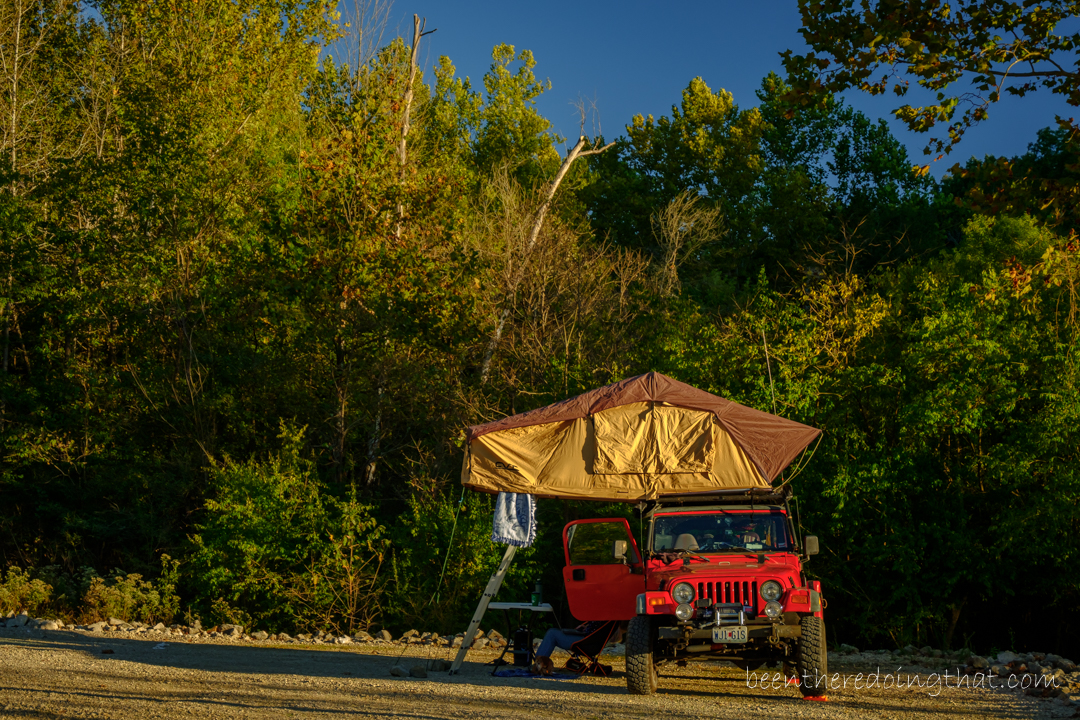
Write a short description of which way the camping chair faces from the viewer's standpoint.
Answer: facing to the left of the viewer

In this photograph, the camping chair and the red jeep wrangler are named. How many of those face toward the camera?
1

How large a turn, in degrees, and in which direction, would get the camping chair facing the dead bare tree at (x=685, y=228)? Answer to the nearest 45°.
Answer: approximately 90° to its right

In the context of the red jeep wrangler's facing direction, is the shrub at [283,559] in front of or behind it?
behind

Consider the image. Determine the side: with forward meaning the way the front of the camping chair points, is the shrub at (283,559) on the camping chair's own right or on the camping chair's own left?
on the camping chair's own right

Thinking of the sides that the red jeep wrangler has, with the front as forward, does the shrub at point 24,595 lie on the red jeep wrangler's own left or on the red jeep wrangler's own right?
on the red jeep wrangler's own right

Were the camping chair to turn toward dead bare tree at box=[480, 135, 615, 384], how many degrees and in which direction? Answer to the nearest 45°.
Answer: approximately 90° to its right

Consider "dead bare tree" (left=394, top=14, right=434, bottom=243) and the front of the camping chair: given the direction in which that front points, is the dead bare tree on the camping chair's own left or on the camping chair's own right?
on the camping chair's own right

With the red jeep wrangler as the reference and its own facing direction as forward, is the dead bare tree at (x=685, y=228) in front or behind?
behind

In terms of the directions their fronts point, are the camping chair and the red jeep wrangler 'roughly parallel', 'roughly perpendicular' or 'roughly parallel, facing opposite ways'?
roughly perpendicular

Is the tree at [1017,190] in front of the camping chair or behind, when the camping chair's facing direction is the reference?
behind

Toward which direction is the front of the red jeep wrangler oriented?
toward the camera

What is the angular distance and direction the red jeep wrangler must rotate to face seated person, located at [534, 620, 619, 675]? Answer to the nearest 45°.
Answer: approximately 135° to its right

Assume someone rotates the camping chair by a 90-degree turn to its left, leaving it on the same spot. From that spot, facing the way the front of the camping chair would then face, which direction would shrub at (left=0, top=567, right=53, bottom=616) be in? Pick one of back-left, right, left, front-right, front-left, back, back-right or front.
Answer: back-right
